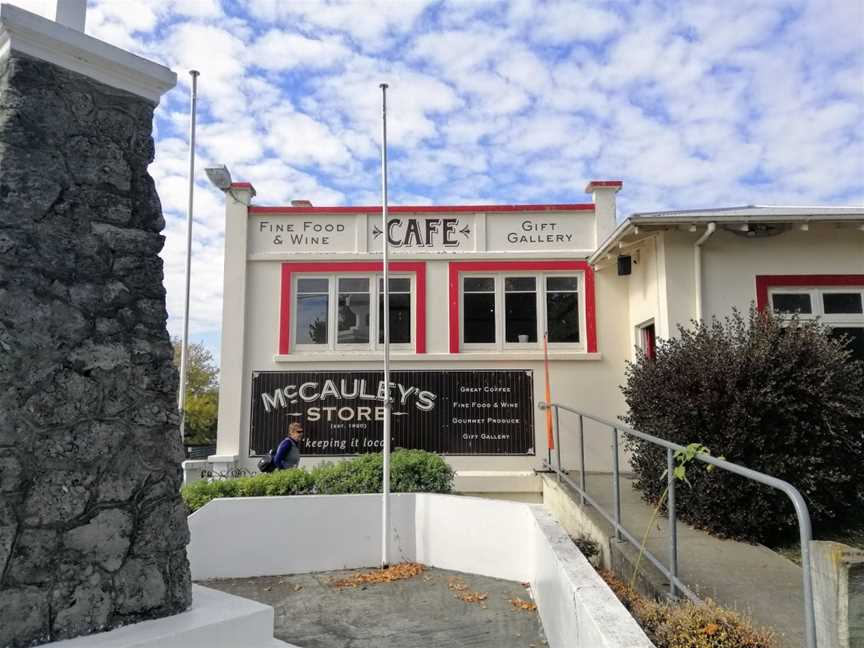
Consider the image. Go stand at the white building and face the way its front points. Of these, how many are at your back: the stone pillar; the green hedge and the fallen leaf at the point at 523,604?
0

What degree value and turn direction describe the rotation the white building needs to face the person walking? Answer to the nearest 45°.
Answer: approximately 45° to its right

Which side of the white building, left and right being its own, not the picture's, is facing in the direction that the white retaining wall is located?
front

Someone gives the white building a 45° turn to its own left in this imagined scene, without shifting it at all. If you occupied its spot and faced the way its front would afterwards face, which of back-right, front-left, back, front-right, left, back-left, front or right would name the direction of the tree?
back

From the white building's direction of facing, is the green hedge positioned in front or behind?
in front

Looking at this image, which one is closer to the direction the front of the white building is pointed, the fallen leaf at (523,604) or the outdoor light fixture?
the fallen leaf

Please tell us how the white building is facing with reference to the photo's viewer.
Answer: facing the viewer

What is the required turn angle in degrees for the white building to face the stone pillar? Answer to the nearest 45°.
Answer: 0° — it already faces it

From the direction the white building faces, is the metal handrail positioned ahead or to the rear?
ahead

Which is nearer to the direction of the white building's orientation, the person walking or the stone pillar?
the stone pillar

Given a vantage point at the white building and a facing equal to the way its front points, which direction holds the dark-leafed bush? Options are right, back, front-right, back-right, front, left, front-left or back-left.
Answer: front-left

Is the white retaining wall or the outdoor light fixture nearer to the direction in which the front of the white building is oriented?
the white retaining wall
